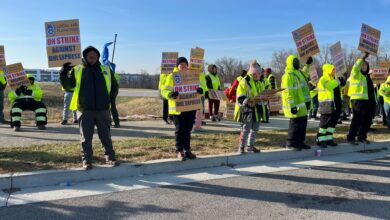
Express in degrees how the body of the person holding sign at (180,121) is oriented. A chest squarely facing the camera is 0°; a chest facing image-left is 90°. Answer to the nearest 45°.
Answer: approximately 315°

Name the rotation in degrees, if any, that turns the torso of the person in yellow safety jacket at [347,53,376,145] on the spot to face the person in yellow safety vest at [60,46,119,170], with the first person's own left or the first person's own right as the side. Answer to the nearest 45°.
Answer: approximately 90° to the first person's own right

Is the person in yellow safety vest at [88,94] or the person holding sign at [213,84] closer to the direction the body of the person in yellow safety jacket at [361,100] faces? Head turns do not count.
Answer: the person in yellow safety vest

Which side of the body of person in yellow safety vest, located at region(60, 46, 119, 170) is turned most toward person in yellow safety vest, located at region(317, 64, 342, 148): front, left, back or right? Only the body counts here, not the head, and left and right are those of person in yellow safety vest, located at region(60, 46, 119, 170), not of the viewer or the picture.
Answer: left

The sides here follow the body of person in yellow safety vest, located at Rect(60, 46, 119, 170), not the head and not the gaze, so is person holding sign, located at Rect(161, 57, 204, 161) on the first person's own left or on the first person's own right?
on the first person's own left

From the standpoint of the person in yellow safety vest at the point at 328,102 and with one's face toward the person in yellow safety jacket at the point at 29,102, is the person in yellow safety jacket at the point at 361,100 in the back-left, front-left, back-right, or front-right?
back-right
